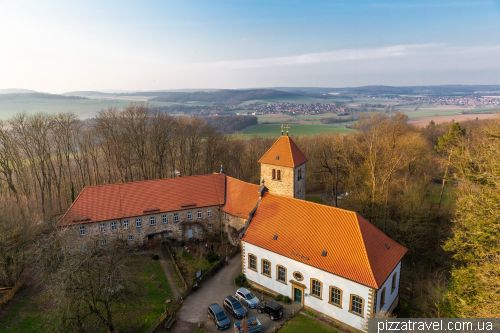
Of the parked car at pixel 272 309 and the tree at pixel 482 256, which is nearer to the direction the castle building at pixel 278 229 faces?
the parked car

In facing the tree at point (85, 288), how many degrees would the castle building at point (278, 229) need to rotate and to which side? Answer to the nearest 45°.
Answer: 0° — it already faces it

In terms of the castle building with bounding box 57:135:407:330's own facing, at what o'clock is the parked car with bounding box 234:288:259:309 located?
The parked car is roughly at 12 o'clock from the castle building.

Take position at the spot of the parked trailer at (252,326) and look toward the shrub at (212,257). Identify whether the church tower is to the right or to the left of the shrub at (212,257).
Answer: right

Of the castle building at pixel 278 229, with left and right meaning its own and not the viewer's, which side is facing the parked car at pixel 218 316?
front

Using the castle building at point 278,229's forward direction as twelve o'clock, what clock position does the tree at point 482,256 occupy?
The tree is roughly at 9 o'clock from the castle building.

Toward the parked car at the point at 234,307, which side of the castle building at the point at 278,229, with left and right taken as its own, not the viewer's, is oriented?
front

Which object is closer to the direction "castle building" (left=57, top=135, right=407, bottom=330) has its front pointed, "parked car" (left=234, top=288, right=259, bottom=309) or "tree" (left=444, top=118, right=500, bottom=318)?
the parked car
